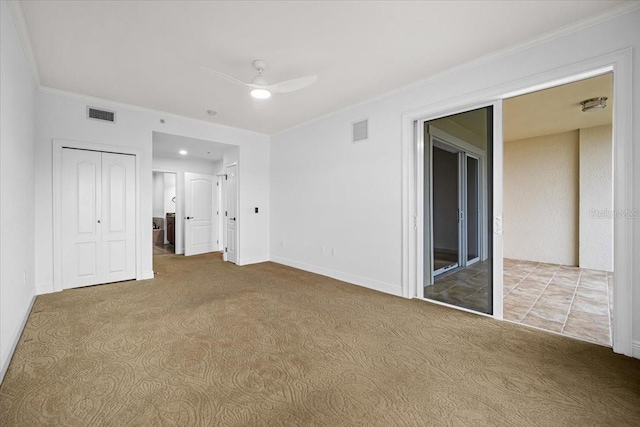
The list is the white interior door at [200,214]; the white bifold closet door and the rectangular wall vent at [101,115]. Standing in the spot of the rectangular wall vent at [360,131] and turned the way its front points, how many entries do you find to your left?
0

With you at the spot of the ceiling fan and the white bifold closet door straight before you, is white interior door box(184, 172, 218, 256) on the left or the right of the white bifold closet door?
right

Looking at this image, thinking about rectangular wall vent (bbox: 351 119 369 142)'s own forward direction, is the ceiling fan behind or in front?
in front

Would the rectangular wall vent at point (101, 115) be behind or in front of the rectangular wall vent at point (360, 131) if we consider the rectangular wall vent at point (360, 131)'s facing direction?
in front

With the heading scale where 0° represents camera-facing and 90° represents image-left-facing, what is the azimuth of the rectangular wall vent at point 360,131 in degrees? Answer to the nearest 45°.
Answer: approximately 45°

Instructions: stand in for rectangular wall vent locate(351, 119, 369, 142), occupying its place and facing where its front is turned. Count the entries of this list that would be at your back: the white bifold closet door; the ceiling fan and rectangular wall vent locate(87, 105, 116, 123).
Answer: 0

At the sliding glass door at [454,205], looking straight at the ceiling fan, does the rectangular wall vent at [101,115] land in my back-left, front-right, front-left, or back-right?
front-right

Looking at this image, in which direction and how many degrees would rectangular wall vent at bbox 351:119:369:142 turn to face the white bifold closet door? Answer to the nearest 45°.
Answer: approximately 45° to its right

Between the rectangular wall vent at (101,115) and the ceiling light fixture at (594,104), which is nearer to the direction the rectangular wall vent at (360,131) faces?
the rectangular wall vent

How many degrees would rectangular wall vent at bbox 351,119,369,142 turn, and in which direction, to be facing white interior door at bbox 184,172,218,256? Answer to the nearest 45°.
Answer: approximately 90° to its right

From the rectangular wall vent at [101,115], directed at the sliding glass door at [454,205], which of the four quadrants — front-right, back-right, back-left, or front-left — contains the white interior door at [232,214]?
front-left

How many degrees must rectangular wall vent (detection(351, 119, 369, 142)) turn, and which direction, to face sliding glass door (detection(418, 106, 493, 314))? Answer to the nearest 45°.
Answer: approximately 135° to its left
